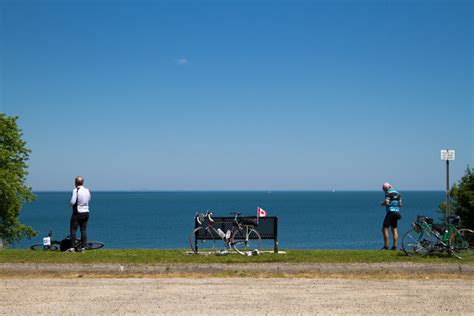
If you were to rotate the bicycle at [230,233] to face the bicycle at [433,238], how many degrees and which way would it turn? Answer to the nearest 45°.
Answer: approximately 180°

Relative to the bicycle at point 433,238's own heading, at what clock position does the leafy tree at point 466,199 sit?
The leafy tree is roughly at 3 o'clock from the bicycle.

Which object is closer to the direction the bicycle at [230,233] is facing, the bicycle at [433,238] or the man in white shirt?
the man in white shirt

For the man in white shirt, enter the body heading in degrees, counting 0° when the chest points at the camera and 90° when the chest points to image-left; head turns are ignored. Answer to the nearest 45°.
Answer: approximately 135°

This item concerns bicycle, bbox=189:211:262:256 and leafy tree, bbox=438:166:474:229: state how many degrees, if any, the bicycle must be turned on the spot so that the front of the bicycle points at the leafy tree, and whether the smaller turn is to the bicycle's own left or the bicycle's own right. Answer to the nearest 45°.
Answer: approximately 135° to the bicycle's own right

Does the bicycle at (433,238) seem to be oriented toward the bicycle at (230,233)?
yes

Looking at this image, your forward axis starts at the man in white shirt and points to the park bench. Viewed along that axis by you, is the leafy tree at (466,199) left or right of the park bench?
left

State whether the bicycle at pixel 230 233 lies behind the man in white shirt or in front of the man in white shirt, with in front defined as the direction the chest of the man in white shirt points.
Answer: behind

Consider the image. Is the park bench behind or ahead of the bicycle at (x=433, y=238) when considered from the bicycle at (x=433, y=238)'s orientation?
ahead

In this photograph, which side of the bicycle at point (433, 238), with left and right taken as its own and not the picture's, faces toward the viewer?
left

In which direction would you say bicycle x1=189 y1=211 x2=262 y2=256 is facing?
to the viewer's left
